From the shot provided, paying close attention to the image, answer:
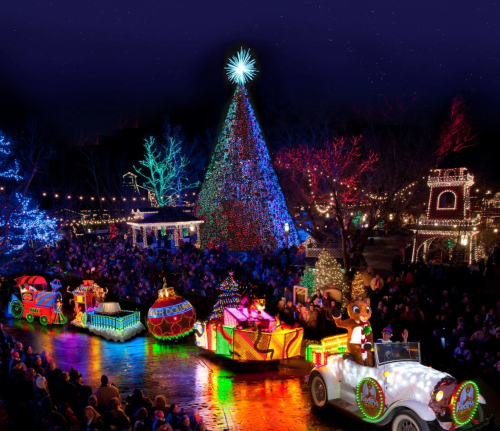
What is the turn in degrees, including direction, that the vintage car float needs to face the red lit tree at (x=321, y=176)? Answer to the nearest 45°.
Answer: approximately 135° to its left

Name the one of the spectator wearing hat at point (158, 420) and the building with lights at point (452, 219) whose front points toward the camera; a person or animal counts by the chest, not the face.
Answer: the building with lights

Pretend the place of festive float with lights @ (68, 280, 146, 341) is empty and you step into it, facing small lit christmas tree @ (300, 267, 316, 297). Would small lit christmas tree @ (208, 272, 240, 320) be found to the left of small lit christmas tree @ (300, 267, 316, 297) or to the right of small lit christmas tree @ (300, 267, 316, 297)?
right

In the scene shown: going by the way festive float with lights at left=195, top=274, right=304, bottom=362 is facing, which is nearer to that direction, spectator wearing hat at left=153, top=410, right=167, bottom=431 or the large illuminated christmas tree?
the spectator wearing hat

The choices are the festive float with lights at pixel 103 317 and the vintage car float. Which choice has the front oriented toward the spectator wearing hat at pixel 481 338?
the festive float with lights

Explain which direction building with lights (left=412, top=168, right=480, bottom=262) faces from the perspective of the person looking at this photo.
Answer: facing the viewer

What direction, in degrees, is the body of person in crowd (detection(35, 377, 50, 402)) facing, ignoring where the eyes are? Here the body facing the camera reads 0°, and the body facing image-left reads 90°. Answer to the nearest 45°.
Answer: approximately 225°

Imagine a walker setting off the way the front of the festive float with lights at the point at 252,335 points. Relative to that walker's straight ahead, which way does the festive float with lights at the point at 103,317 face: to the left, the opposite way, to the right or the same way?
the same way

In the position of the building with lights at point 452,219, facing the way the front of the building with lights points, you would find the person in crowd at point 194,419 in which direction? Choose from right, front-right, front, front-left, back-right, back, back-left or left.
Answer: front

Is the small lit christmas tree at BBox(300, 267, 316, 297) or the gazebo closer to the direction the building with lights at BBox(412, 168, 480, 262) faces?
the small lit christmas tree

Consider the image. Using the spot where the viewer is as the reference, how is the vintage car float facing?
facing the viewer and to the right of the viewer

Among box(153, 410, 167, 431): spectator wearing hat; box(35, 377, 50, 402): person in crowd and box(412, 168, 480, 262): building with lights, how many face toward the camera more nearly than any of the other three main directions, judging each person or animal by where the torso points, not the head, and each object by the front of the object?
1

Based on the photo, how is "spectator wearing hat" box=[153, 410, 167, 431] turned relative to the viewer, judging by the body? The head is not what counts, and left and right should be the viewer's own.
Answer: facing away from the viewer and to the right of the viewer

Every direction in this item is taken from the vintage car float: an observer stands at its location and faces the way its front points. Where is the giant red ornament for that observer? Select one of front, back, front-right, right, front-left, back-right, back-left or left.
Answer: back

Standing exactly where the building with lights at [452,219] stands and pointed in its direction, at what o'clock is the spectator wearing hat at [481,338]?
The spectator wearing hat is roughly at 12 o'clock from the building with lights.
